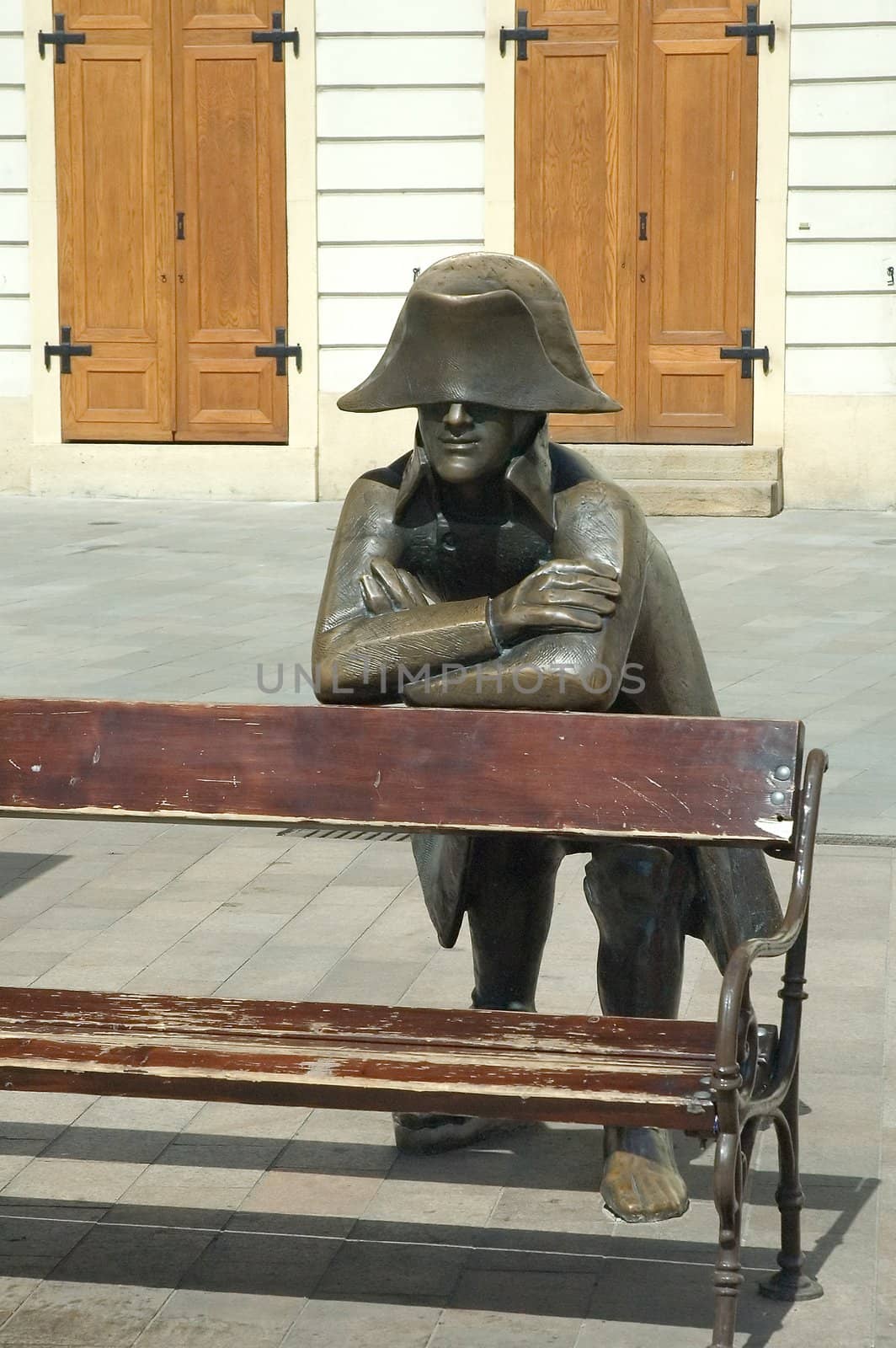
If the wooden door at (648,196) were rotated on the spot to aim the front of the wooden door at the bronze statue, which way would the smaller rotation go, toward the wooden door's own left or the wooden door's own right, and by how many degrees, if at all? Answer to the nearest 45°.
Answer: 0° — it already faces it

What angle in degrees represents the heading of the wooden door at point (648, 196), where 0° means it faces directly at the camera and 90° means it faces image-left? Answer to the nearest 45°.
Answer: approximately 0°

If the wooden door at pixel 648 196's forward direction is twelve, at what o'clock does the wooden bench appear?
The wooden bench is roughly at 12 o'clock from the wooden door.
